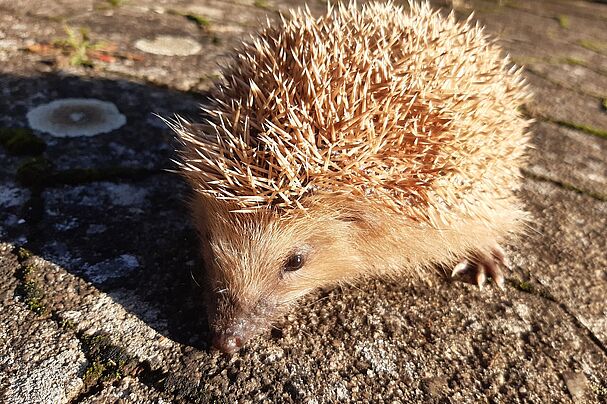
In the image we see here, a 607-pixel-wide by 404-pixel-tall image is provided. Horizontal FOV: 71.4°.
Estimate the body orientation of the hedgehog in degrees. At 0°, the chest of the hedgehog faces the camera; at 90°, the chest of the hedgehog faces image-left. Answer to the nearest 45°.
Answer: approximately 45°

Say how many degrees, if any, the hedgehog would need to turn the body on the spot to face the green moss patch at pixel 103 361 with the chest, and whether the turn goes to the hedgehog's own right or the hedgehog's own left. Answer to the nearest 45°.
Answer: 0° — it already faces it

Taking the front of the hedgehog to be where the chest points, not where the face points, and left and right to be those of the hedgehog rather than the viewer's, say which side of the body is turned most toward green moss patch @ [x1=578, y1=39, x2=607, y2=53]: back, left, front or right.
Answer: back

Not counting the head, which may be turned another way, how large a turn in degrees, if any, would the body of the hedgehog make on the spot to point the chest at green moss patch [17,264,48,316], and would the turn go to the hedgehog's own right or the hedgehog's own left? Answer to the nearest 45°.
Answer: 0° — it already faces it
